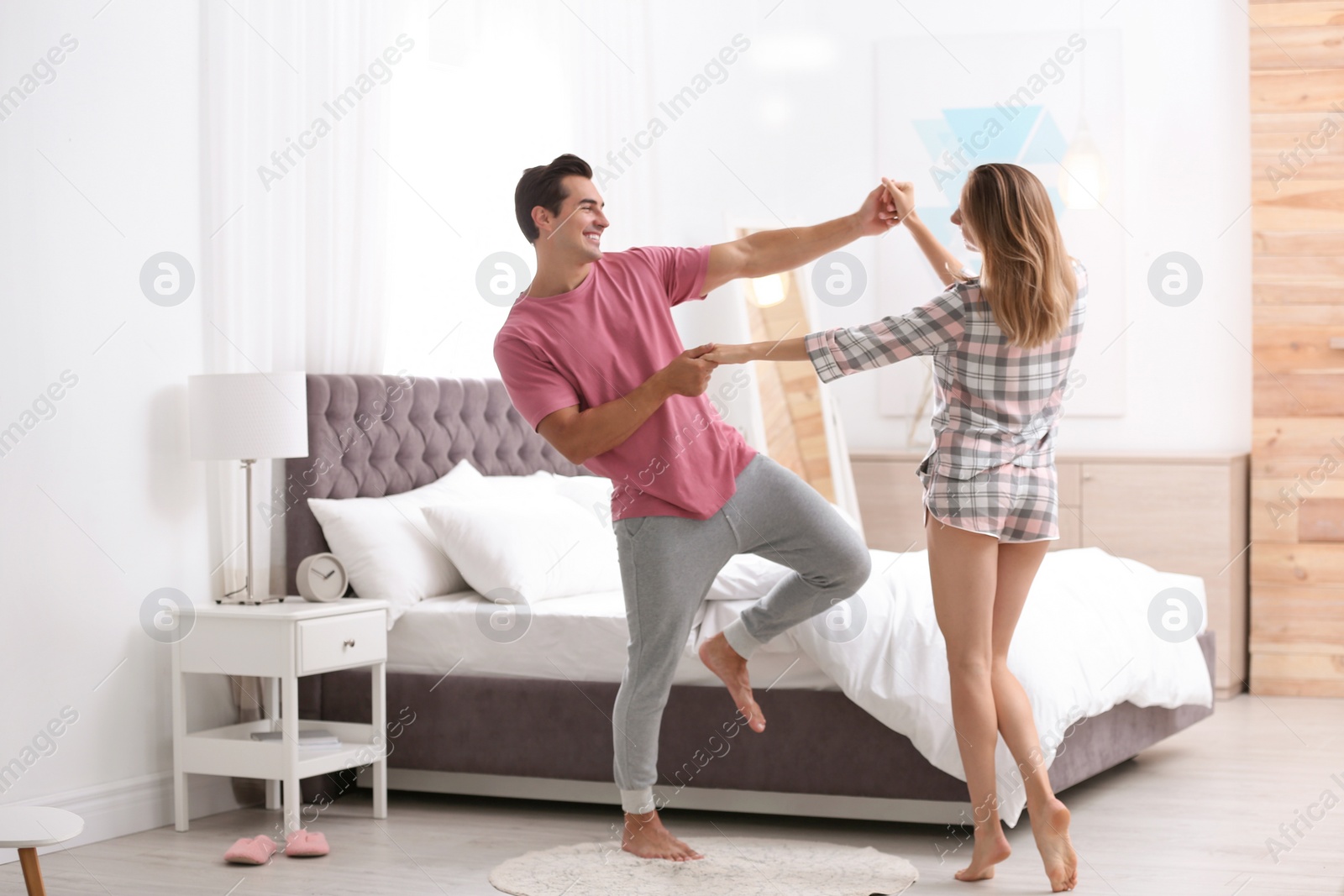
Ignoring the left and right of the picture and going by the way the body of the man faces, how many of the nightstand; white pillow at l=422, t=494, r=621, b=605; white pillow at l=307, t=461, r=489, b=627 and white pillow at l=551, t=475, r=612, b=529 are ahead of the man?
0

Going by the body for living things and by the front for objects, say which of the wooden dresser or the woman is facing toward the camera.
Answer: the wooden dresser

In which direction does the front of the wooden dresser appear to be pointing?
toward the camera

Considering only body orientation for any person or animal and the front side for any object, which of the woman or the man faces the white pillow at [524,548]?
the woman

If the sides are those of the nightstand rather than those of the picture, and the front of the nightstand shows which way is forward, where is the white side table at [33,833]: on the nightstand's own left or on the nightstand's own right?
on the nightstand's own right

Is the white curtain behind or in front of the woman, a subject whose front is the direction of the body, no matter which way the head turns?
in front

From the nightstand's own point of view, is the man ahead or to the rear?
ahead

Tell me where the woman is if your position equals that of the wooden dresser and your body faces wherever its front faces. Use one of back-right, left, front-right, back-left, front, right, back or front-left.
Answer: front

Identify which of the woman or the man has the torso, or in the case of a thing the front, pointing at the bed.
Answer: the woman

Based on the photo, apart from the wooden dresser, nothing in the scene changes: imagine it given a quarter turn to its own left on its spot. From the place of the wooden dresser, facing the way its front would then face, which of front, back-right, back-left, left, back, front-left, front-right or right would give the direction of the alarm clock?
back-right

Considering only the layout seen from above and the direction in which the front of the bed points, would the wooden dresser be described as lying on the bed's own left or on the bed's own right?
on the bed's own left

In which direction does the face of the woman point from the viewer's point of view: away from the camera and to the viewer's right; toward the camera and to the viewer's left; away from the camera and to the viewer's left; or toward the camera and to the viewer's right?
away from the camera and to the viewer's left

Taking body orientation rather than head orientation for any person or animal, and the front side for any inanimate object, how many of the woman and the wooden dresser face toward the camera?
1

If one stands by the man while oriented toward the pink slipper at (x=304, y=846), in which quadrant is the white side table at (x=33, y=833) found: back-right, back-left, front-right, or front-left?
front-left

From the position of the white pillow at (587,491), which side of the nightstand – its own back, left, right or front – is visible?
left

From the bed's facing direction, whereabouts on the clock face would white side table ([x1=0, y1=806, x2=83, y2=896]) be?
The white side table is roughly at 3 o'clock from the bed.

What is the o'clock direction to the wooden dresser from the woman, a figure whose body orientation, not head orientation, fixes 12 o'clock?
The wooden dresser is roughly at 2 o'clock from the woman.

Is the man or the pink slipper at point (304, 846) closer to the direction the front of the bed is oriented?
the man

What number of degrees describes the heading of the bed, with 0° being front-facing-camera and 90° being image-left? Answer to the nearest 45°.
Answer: approximately 315°

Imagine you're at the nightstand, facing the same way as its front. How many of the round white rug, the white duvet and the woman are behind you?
0

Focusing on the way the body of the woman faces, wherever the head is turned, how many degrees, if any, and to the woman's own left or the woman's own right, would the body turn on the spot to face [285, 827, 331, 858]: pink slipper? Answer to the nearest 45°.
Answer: approximately 45° to the woman's own left
